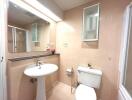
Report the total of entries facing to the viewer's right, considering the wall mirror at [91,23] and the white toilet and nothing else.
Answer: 0

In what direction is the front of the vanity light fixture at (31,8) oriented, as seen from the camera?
facing the viewer and to the right of the viewer

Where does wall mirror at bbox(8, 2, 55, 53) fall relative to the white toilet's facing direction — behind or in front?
in front

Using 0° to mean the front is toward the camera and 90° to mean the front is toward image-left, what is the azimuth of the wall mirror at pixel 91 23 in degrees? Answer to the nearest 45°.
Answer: approximately 45°

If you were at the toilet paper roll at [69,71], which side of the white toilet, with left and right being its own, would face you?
right

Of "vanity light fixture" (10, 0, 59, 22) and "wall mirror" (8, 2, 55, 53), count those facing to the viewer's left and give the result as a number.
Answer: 0
